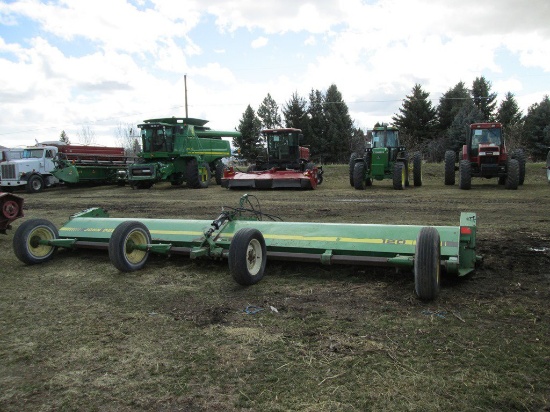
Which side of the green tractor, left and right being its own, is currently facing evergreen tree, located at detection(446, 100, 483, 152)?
back

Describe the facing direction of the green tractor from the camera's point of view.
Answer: facing the viewer

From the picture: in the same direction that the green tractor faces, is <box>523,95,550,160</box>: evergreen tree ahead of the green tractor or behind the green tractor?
behind
